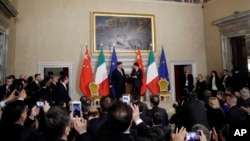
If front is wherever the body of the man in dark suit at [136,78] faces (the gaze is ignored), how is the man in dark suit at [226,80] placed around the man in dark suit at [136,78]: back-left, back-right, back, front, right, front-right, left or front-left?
back-left

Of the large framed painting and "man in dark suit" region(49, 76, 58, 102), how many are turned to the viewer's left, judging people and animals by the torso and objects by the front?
0

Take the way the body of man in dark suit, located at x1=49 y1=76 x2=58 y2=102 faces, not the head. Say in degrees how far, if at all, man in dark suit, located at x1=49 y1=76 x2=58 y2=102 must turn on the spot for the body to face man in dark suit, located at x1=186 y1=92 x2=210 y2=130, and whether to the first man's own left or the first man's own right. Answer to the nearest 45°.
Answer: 0° — they already face them

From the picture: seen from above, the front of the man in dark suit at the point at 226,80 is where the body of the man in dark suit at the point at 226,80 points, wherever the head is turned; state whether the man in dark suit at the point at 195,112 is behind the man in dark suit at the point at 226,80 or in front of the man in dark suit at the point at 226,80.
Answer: in front

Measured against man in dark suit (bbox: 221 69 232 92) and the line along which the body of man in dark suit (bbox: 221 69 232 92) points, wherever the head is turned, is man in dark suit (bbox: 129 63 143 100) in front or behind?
in front

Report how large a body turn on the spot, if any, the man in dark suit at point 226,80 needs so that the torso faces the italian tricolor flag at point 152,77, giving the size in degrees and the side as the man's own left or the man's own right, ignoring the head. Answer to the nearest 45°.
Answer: approximately 45° to the man's own right

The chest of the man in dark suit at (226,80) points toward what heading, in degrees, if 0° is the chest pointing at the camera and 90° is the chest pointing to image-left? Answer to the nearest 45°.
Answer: approximately 45°

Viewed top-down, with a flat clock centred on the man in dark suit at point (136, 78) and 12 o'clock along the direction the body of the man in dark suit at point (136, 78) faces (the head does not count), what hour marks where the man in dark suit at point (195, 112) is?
the man in dark suit at point (195, 112) is roughly at 10 o'clock from the man in dark suit at point (136, 78).
